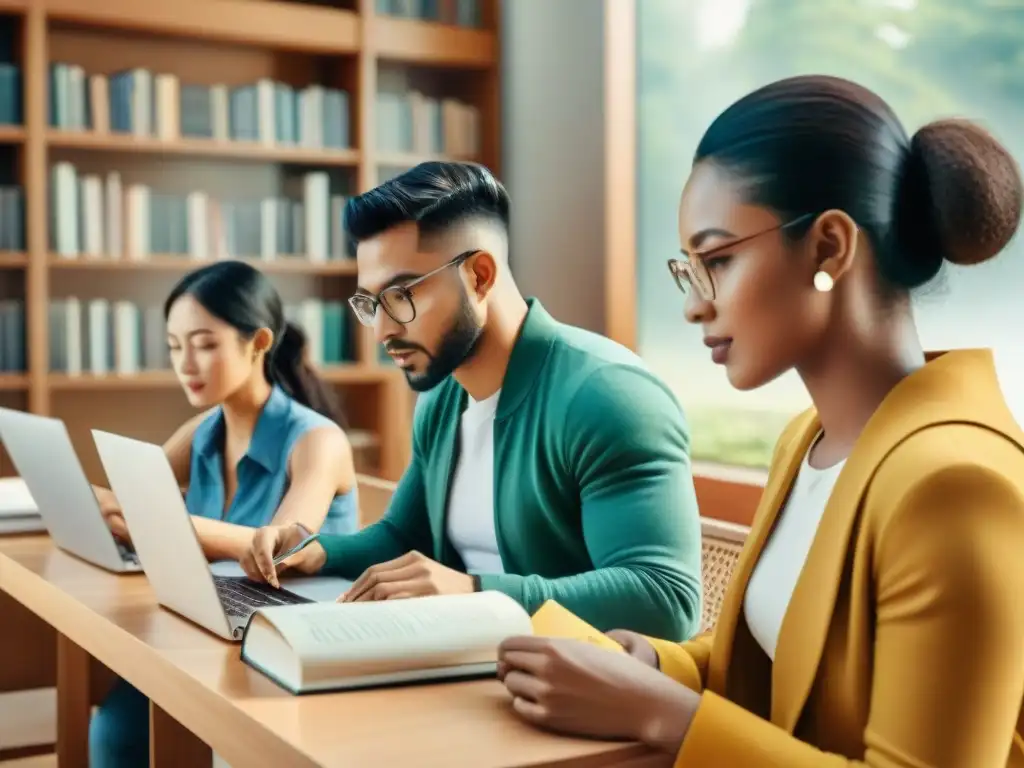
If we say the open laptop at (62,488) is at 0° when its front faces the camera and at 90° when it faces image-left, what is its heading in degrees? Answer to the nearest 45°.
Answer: approximately 225°

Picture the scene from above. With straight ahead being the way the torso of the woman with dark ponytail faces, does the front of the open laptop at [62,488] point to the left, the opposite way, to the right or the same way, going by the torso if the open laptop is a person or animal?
the opposite way

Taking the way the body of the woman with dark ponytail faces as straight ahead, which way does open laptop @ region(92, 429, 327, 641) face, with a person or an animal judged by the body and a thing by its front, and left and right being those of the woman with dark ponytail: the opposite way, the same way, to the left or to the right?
the opposite way

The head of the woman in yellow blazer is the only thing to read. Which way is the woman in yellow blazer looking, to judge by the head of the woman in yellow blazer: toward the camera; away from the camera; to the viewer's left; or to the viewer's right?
to the viewer's left

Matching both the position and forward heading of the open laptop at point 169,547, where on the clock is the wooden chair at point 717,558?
The wooden chair is roughly at 1 o'clock from the open laptop.
